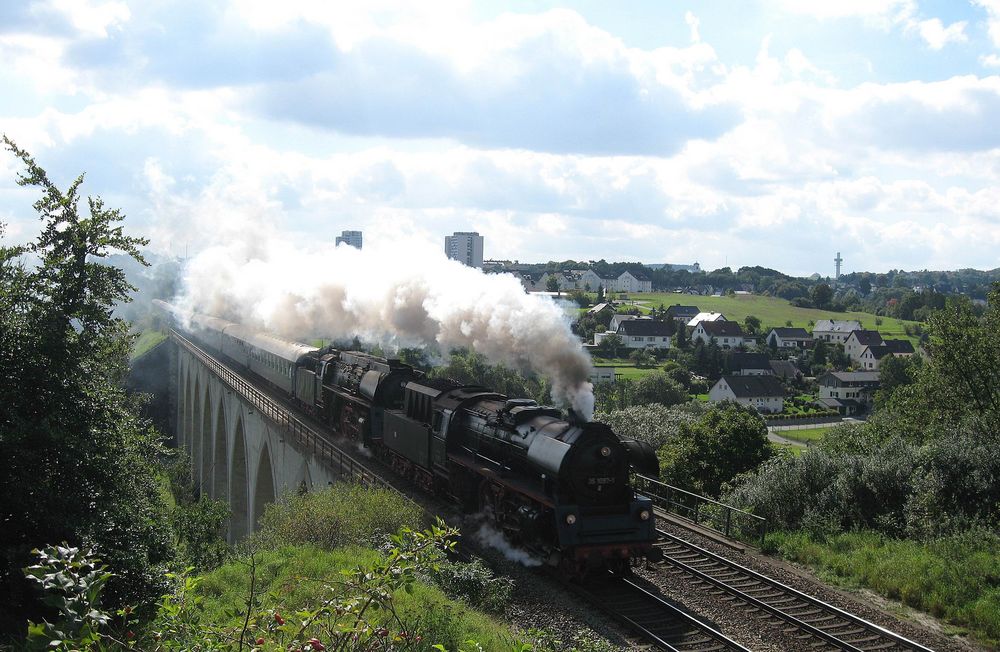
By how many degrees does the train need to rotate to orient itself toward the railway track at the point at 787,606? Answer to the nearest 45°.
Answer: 0° — it already faces it

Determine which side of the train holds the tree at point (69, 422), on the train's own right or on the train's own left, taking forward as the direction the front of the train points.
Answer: on the train's own right

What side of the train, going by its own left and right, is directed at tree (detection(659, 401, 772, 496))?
left

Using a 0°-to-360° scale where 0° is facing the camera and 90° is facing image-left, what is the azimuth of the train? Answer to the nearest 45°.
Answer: approximately 315°

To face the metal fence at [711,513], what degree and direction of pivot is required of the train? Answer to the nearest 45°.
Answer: approximately 90° to its left

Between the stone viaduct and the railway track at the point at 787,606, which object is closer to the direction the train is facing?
the railway track
